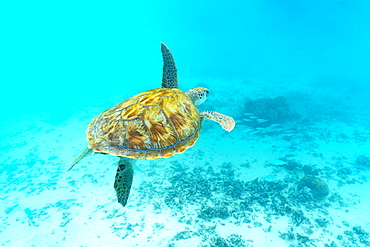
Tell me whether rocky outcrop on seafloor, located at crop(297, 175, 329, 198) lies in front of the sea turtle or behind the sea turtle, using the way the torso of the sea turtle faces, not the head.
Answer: in front

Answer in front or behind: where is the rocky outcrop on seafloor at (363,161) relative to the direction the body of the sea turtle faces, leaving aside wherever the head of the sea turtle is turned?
in front

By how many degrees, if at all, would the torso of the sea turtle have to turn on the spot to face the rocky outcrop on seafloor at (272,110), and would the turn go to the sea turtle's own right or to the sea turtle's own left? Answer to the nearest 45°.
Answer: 0° — it already faces it

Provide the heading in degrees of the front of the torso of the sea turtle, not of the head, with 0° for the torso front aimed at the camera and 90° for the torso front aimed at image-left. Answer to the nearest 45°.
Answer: approximately 225°

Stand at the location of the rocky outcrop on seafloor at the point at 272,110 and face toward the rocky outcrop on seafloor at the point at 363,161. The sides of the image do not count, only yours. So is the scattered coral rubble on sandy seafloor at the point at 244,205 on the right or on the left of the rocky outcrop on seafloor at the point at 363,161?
right
